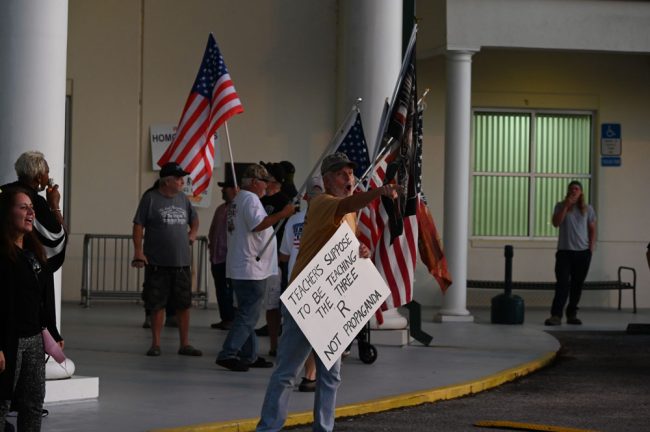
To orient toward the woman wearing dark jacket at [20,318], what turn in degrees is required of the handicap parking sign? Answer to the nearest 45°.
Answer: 0° — it already faces them

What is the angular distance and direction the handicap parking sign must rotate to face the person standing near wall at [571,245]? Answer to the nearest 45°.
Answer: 0° — it already faces them

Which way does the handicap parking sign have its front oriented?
toward the camera

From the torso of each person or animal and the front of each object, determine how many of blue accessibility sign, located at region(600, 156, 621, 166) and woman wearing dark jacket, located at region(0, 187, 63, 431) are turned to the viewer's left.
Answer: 0

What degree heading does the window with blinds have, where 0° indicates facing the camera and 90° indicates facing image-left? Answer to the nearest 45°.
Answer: approximately 0°

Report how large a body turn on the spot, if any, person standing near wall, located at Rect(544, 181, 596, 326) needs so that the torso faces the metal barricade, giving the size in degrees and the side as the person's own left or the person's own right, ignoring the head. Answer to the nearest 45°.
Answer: approximately 90° to the person's own right

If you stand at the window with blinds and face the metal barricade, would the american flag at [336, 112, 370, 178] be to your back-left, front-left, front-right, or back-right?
front-left

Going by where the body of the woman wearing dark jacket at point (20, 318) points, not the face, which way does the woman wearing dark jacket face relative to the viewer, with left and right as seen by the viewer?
facing the viewer and to the right of the viewer

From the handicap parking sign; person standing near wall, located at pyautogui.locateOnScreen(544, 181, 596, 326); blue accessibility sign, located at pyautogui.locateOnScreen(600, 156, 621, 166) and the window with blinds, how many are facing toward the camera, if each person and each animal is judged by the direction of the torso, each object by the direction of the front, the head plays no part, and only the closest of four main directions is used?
4

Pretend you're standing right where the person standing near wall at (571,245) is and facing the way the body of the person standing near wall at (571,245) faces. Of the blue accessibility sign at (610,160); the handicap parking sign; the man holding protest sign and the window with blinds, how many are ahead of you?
1

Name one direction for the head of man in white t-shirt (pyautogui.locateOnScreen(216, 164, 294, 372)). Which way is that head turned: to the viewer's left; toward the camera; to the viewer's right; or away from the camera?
to the viewer's right
